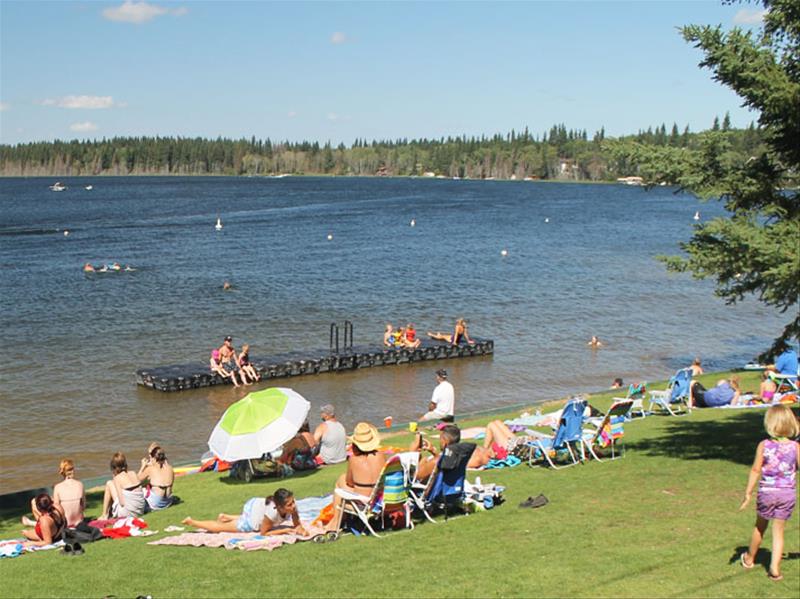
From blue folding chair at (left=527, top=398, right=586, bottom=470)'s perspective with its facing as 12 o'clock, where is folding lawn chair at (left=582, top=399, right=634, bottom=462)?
The folding lawn chair is roughly at 3 o'clock from the blue folding chair.

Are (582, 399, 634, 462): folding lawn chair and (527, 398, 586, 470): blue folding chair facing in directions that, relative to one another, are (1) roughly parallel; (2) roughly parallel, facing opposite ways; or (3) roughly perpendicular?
roughly parallel

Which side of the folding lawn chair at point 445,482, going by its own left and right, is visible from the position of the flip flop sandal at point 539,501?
right

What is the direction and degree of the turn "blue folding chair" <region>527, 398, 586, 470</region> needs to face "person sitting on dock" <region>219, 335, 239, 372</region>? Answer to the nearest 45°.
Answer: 0° — it already faces them

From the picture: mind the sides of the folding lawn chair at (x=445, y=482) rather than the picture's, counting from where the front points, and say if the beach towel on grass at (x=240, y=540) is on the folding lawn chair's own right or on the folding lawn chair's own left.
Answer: on the folding lawn chair's own left

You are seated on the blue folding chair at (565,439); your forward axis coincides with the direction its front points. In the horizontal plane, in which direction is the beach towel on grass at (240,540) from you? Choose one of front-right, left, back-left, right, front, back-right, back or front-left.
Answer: left

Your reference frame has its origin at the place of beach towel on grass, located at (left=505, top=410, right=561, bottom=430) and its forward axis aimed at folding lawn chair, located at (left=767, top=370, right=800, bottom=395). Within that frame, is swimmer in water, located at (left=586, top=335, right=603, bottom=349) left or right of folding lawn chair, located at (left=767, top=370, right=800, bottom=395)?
left

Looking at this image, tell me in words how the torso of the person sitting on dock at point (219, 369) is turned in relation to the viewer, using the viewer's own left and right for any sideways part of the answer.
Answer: facing the viewer and to the right of the viewer

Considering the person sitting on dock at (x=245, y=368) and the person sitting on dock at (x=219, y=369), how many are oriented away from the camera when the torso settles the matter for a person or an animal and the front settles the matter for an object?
0

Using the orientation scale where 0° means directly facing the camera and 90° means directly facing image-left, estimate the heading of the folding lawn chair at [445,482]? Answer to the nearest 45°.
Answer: approximately 135°

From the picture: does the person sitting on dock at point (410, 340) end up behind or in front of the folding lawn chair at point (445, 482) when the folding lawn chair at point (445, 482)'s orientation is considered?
in front

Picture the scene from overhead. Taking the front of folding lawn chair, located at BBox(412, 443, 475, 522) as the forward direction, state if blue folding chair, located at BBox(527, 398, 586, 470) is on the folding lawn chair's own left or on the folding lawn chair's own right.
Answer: on the folding lawn chair's own right

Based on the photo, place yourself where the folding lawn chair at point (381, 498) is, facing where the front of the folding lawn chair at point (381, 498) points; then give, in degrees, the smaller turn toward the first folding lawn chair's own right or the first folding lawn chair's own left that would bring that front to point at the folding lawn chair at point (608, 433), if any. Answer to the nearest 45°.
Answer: approximately 90° to the first folding lawn chair's own right

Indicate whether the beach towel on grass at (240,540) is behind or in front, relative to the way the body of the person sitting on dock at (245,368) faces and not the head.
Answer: in front

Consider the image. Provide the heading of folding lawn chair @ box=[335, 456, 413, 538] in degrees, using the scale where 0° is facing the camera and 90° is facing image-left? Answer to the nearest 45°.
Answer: approximately 135°

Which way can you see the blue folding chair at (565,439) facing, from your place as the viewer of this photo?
facing away from the viewer and to the left of the viewer
